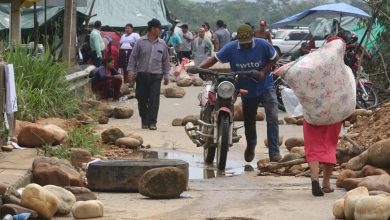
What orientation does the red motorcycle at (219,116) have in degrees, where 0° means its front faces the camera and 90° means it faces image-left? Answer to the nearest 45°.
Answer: approximately 0°

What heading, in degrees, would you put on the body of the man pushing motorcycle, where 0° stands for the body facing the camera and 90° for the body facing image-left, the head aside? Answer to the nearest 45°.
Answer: approximately 0°

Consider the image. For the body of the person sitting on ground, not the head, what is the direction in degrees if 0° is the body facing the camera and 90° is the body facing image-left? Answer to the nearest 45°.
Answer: approximately 315°

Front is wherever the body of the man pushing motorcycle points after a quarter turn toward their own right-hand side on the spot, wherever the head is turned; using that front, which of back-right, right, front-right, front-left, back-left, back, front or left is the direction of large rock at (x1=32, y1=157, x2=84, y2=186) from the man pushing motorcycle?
front-left

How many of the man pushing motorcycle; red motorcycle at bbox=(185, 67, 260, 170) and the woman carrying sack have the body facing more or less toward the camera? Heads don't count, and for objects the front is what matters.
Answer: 2

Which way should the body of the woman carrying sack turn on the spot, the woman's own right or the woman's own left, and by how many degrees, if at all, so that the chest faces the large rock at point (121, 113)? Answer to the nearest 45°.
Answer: approximately 45° to the woman's own left

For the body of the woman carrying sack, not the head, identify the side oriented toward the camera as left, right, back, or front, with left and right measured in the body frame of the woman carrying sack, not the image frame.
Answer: back

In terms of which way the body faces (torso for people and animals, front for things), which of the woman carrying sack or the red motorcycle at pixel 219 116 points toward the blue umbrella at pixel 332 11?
the woman carrying sack

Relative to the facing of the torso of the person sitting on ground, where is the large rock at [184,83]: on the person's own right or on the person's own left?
on the person's own left
